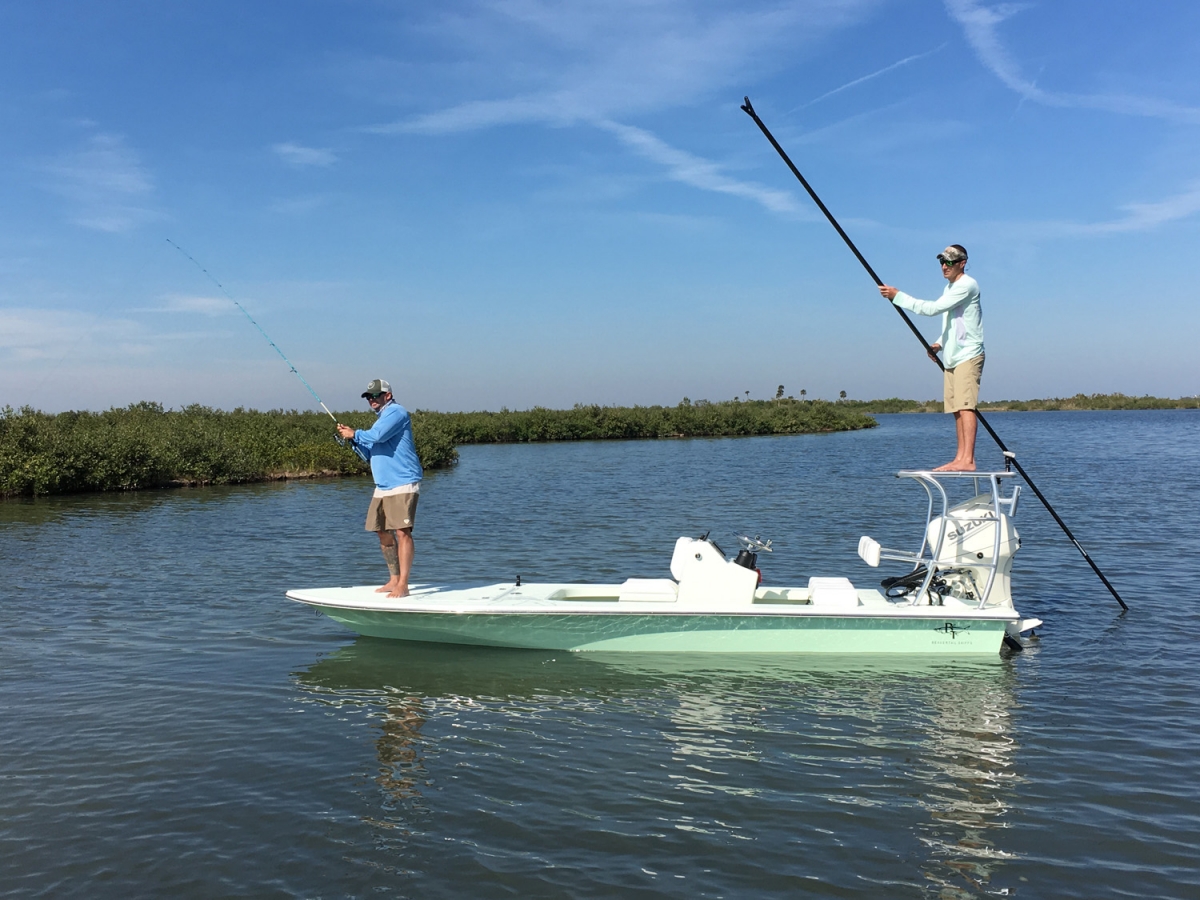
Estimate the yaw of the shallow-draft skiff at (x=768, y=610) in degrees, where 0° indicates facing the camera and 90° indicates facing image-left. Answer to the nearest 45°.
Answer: approximately 90°

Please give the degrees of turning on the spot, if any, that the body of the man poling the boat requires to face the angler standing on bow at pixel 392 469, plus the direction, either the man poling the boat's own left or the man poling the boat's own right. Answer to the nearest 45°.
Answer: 0° — they already face them

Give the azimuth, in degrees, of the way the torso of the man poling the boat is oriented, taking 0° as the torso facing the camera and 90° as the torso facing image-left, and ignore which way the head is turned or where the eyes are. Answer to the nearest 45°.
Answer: approximately 90°
